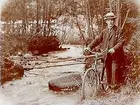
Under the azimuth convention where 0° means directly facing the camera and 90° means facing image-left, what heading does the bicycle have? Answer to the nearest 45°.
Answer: approximately 45°
